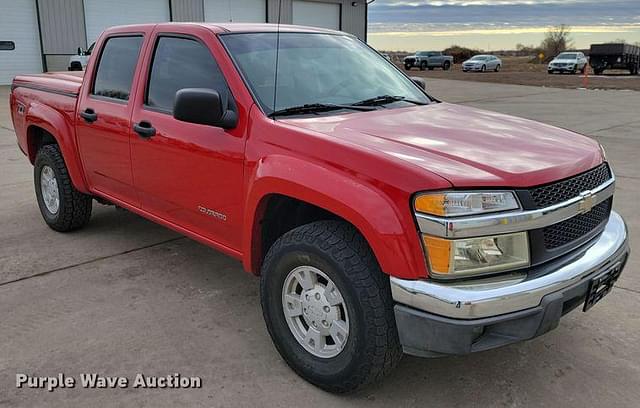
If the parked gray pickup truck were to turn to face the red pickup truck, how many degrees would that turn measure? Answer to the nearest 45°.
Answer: approximately 45° to its left

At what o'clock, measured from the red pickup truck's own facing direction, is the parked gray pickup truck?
The parked gray pickup truck is roughly at 8 o'clock from the red pickup truck.

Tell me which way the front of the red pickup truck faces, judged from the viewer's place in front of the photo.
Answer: facing the viewer and to the right of the viewer

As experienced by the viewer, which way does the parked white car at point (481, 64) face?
facing the viewer and to the left of the viewer

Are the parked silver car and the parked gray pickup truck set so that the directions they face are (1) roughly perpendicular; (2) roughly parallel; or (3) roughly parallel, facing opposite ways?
roughly parallel

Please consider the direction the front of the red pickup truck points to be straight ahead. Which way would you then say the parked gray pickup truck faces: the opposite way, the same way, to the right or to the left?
to the right

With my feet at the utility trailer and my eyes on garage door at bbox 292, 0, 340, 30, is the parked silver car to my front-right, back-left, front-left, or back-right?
front-right

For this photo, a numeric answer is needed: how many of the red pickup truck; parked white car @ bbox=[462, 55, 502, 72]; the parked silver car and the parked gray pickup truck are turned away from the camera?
0

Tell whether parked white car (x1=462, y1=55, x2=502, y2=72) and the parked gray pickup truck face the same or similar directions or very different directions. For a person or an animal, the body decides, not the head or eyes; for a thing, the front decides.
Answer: same or similar directions

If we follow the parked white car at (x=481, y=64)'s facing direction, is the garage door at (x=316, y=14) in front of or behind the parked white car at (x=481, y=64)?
in front

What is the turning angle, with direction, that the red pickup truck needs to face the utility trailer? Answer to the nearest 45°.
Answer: approximately 90° to its left

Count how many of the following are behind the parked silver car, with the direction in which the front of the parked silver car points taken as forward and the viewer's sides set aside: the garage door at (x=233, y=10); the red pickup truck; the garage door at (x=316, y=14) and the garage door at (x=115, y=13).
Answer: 0

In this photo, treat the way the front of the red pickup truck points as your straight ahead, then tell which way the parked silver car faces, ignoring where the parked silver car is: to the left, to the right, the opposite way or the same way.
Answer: to the right

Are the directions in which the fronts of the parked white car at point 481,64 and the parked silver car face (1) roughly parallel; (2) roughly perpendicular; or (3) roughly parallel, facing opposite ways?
roughly parallel

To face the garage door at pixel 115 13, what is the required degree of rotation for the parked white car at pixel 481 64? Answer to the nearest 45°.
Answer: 0° — it already faces it

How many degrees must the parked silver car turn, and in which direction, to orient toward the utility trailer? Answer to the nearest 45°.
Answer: approximately 135° to its left

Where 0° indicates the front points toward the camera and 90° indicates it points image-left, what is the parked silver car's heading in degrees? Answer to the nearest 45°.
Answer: approximately 45°

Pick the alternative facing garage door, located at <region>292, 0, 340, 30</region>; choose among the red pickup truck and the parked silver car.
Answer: the parked silver car

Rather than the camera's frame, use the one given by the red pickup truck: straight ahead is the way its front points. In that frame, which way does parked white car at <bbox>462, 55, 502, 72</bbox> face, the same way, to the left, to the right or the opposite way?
to the right

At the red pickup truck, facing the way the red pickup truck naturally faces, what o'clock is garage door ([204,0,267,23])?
The garage door is roughly at 7 o'clock from the red pickup truck.

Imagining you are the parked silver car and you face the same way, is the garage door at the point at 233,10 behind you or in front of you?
in front

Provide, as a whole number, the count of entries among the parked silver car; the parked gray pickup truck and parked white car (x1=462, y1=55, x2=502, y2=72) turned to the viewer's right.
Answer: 0
